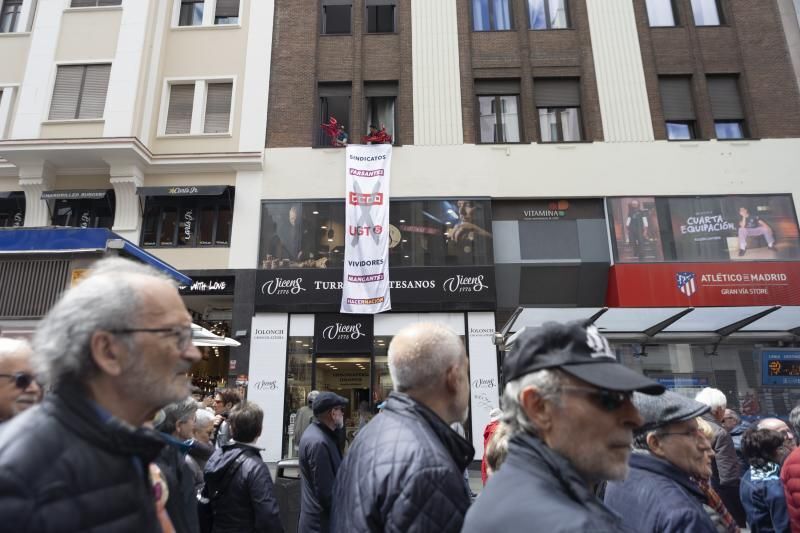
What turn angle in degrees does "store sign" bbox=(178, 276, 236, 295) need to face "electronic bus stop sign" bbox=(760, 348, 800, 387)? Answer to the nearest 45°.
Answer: approximately 45° to its left

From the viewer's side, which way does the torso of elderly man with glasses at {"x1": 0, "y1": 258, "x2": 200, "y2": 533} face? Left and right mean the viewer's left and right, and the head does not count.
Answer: facing to the right of the viewer

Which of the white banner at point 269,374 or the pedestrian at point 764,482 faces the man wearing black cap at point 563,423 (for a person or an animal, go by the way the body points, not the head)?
the white banner

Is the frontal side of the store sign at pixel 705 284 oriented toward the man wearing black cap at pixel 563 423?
yes

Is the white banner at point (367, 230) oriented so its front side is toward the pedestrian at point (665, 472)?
yes

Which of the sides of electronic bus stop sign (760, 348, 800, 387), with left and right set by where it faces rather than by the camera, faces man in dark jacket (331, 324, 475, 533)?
front

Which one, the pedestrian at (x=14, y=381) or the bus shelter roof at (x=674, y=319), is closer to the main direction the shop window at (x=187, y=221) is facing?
the pedestrian

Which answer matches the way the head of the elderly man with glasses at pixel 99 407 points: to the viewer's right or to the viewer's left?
to the viewer's right

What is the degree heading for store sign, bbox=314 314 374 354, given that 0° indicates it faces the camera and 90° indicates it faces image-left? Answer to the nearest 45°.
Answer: approximately 0°

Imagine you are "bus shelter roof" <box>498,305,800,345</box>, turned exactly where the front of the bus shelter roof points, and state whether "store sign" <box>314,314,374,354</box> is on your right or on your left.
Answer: on your right

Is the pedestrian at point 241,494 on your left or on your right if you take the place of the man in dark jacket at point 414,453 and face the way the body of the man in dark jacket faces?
on your left

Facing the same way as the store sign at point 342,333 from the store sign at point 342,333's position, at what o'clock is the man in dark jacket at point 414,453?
The man in dark jacket is roughly at 12 o'clock from the store sign.
